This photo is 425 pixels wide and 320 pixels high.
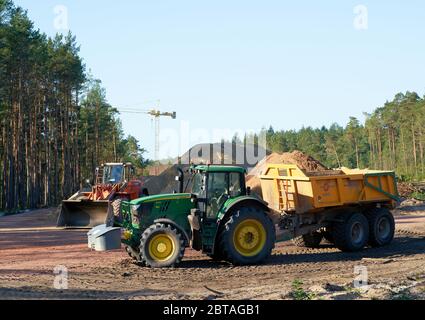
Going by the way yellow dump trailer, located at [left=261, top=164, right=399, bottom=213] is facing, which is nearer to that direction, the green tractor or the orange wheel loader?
the green tractor

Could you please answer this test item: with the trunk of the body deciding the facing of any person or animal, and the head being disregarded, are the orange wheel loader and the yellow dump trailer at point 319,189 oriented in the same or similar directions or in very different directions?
same or similar directions

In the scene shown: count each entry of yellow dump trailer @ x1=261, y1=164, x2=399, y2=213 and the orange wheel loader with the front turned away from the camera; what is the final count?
0

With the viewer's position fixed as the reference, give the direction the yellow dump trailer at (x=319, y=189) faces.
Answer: facing the viewer and to the left of the viewer

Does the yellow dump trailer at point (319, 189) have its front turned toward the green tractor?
yes
